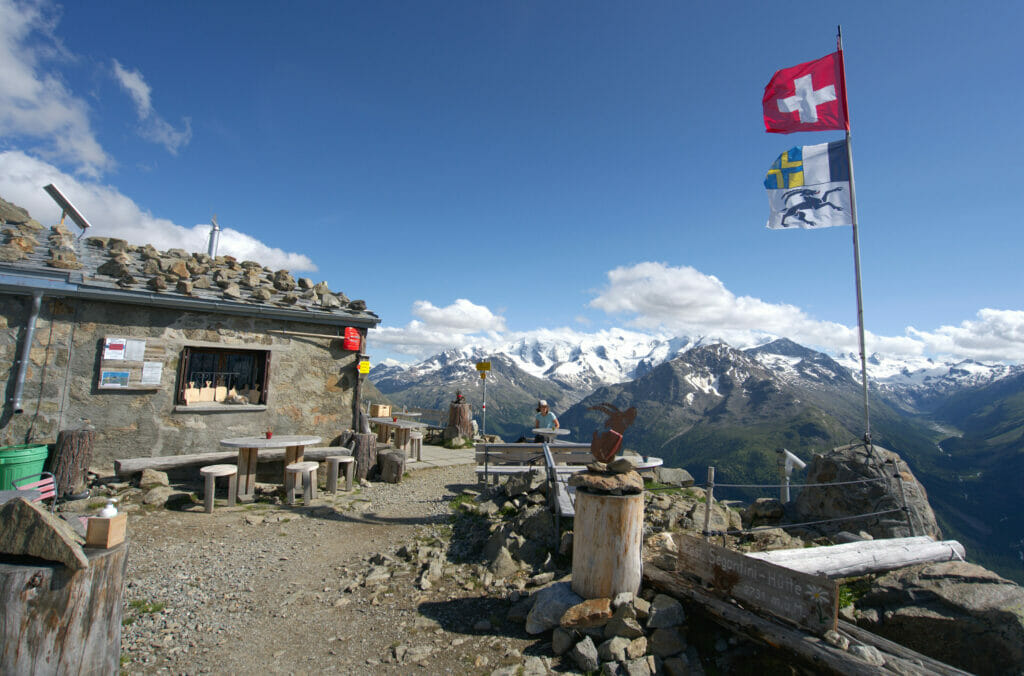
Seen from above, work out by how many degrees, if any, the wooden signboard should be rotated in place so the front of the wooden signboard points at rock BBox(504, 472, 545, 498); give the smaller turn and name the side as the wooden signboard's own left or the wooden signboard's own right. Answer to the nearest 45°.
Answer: approximately 90° to the wooden signboard's own right

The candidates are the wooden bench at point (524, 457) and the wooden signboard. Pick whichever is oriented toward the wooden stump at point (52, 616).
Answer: the wooden signboard

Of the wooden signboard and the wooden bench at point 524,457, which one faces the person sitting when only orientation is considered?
the wooden bench

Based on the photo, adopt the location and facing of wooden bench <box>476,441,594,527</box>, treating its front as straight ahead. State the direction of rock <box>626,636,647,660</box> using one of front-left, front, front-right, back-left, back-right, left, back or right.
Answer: back

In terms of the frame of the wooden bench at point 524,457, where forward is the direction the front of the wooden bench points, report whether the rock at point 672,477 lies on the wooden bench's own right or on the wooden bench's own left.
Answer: on the wooden bench's own right

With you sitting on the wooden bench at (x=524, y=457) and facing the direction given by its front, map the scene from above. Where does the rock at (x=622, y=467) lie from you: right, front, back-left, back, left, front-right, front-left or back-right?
back

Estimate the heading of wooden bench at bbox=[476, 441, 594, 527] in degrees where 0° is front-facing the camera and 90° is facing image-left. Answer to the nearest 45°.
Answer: approximately 180°

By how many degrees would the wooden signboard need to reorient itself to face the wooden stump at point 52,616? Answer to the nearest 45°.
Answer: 0° — it already faces it

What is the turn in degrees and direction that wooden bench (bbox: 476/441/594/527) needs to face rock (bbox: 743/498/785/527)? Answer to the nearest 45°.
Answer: approximately 90° to its right

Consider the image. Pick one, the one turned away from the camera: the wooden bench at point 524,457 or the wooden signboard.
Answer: the wooden bench

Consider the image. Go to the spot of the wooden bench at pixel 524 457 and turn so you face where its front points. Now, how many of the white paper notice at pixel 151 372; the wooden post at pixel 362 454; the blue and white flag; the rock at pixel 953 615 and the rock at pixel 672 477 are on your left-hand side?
2

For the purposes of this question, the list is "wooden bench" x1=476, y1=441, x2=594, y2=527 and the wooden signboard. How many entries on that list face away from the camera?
1

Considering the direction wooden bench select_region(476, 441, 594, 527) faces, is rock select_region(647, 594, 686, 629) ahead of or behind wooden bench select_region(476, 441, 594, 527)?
behind

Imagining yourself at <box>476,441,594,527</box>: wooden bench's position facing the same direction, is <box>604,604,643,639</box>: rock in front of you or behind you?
behind
